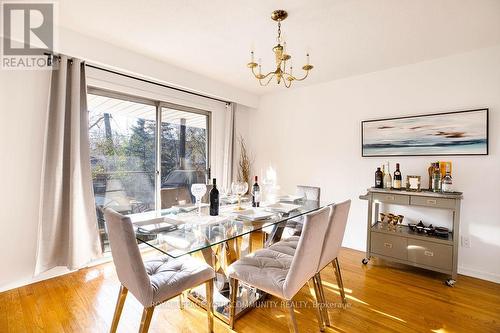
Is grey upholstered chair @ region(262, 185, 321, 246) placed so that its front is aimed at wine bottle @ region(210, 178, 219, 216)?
yes

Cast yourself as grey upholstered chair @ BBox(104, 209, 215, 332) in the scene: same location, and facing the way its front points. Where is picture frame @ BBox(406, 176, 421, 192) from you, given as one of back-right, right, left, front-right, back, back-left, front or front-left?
front-right

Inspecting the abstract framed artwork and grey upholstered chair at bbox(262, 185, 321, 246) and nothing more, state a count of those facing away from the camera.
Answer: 0

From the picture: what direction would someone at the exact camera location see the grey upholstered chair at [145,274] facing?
facing away from the viewer and to the right of the viewer

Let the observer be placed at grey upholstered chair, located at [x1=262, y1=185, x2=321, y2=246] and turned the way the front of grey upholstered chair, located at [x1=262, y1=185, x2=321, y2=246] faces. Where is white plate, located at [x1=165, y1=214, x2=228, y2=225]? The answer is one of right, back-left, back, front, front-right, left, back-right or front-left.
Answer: front

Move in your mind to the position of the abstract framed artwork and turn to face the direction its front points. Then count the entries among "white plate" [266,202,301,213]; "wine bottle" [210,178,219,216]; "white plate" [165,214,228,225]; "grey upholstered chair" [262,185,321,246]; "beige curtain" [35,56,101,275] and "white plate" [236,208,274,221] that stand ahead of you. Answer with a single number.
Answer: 6

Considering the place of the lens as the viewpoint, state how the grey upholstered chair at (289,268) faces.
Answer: facing away from the viewer and to the left of the viewer

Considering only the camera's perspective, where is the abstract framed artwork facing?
facing the viewer and to the left of the viewer

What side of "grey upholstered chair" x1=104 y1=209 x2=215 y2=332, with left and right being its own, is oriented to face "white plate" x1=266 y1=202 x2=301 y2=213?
front

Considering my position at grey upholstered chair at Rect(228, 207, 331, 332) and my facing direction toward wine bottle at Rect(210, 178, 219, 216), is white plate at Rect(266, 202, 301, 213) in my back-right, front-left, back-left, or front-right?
front-right

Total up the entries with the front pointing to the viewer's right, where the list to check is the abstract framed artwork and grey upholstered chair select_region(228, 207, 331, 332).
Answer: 0
